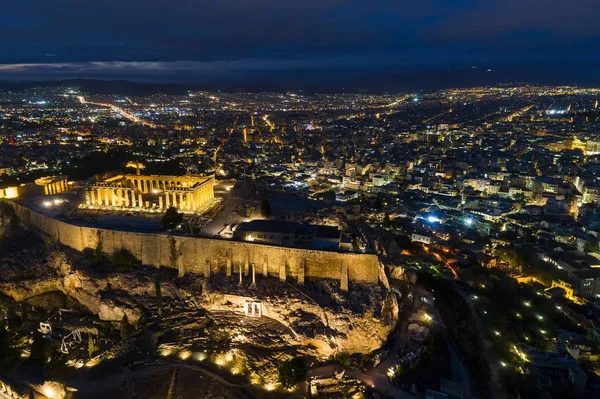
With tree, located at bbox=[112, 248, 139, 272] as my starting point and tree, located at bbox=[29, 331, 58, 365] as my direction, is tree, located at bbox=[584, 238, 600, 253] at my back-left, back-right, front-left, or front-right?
back-left

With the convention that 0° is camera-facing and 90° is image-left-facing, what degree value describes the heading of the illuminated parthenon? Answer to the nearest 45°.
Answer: approximately 315°

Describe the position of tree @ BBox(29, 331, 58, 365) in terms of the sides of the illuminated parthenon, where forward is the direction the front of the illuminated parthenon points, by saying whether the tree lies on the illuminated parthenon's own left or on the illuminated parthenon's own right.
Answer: on the illuminated parthenon's own right

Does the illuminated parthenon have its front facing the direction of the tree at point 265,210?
yes

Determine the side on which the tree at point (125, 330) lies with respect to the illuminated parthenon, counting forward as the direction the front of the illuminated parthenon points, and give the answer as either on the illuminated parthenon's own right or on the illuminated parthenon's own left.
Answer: on the illuminated parthenon's own right

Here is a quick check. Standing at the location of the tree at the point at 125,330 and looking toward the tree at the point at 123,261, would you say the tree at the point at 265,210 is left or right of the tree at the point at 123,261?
right

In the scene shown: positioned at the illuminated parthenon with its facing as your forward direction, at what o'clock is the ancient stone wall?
The ancient stone wall is roughly at 1 o'clock from the illuminated parthenon.
